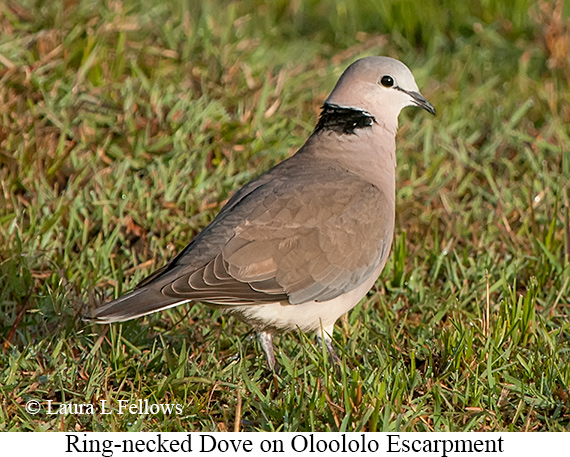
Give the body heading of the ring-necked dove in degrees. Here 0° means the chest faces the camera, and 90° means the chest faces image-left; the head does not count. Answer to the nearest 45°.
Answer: approximately 270°
